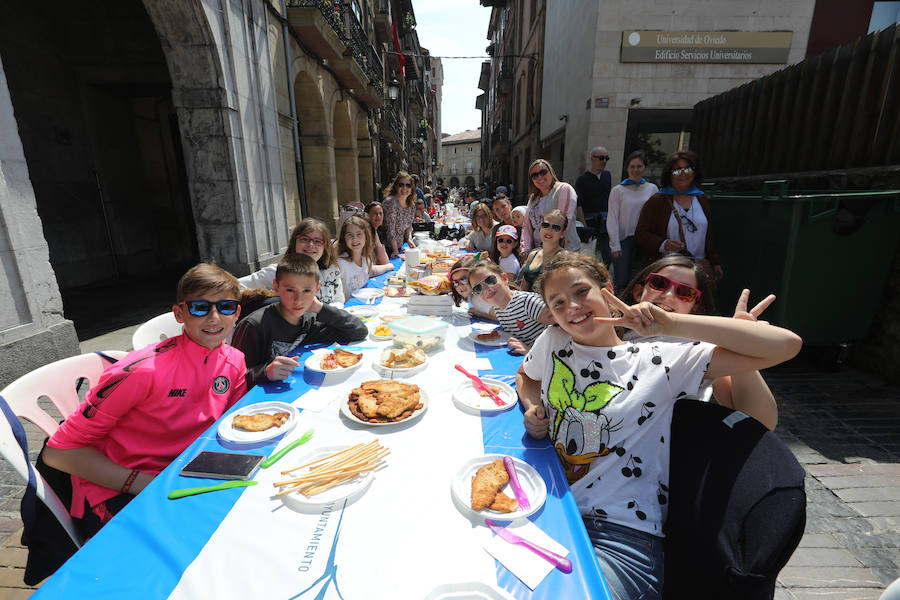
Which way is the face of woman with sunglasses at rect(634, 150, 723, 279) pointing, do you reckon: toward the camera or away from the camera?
toward the camera

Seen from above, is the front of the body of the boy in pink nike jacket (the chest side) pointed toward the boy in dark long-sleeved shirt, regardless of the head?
no

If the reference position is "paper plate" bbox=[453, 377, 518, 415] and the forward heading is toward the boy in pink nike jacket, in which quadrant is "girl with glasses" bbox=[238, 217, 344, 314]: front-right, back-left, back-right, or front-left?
front-right

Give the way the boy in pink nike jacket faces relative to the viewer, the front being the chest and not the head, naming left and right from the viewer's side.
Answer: facing the viewer and to the right of the viewer

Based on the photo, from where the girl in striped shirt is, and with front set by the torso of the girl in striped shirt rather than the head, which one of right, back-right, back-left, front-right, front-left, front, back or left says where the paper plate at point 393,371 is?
front

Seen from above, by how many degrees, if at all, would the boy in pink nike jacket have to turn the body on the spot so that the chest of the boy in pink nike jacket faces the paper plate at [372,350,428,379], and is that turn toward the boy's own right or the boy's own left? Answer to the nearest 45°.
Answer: approximately 45° to the boy's own left

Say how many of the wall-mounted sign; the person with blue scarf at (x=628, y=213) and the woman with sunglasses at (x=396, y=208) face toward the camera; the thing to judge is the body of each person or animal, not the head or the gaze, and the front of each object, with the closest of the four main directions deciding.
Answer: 3

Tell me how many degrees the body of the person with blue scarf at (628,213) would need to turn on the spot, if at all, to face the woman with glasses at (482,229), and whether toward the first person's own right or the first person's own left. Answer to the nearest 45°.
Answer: approximately 90° to the first person's own right

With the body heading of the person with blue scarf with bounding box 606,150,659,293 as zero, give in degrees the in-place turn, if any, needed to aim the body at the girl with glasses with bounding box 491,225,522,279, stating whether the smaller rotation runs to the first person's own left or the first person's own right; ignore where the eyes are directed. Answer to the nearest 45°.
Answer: approximately 45° to the first person's own right

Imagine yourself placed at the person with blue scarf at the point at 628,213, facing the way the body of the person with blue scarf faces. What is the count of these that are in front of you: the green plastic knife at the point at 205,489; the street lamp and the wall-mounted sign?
1

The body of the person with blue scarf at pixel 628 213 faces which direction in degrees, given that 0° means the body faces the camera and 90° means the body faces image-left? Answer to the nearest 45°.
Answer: approximately 0°

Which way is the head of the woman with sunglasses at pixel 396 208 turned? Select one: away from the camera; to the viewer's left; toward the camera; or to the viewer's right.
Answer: toward the camera

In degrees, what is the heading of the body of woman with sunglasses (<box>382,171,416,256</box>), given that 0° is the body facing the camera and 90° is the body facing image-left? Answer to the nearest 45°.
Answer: approximately 0°

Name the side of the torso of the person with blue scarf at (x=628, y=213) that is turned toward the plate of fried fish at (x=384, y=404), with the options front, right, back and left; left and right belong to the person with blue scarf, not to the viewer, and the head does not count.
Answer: front

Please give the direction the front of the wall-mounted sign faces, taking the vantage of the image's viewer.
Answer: facing the viewer

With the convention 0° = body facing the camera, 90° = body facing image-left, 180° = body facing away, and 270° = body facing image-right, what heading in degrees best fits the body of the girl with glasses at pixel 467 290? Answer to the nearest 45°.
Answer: approximately 45°

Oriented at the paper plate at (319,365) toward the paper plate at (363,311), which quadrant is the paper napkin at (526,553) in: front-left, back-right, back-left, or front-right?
back-right
